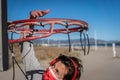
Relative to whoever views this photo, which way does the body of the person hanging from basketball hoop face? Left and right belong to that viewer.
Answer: facing the viewer and to the left of the viewer

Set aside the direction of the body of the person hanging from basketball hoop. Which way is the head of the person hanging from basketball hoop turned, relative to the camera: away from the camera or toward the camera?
toward the camera
